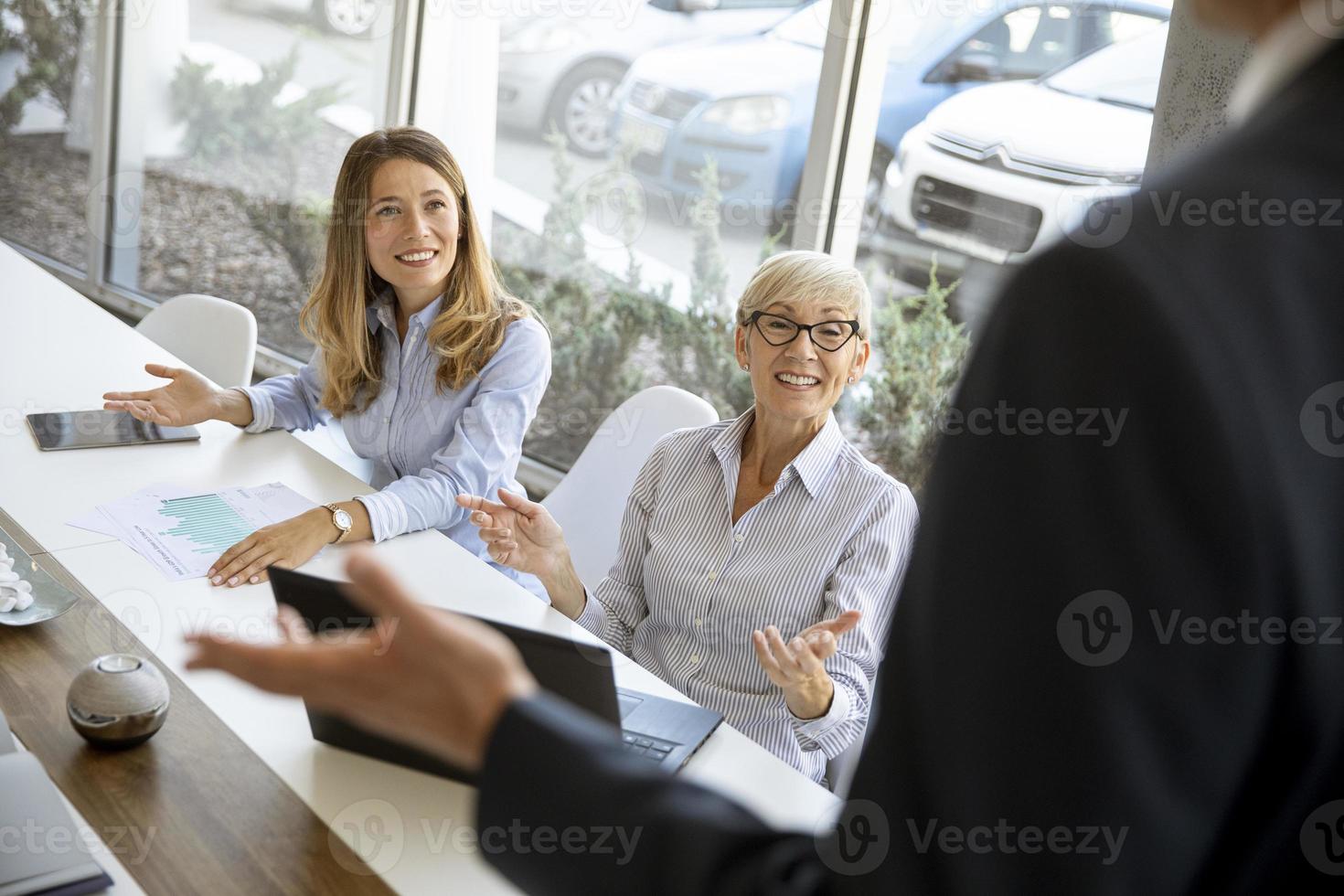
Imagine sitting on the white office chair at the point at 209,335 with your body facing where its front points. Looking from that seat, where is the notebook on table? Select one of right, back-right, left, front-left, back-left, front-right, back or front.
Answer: front-left

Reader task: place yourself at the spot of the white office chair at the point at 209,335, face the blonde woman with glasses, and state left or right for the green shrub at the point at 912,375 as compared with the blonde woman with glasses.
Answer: left

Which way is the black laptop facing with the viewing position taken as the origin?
facing away from the viewer and to the right of the viewer

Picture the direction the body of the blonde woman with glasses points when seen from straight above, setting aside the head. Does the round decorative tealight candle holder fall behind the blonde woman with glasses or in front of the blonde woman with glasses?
in front

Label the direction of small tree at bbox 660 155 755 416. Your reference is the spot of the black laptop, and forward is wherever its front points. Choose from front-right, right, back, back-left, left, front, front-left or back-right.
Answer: front-left

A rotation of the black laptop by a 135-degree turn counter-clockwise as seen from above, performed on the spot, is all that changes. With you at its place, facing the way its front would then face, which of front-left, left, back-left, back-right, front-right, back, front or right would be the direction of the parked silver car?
right

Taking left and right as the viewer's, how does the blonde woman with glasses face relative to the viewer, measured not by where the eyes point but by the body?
facing the viewer and to the left of the viewer

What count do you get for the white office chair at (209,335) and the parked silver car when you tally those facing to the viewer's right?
0

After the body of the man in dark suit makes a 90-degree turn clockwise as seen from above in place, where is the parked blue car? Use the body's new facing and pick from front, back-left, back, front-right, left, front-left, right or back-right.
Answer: front-left

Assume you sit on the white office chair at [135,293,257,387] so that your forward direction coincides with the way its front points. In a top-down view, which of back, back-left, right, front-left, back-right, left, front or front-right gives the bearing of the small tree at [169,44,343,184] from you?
back-right

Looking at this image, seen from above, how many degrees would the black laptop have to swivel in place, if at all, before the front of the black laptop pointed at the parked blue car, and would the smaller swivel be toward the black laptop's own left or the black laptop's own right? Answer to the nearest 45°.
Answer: approximately 45° to the black laptop's own left
